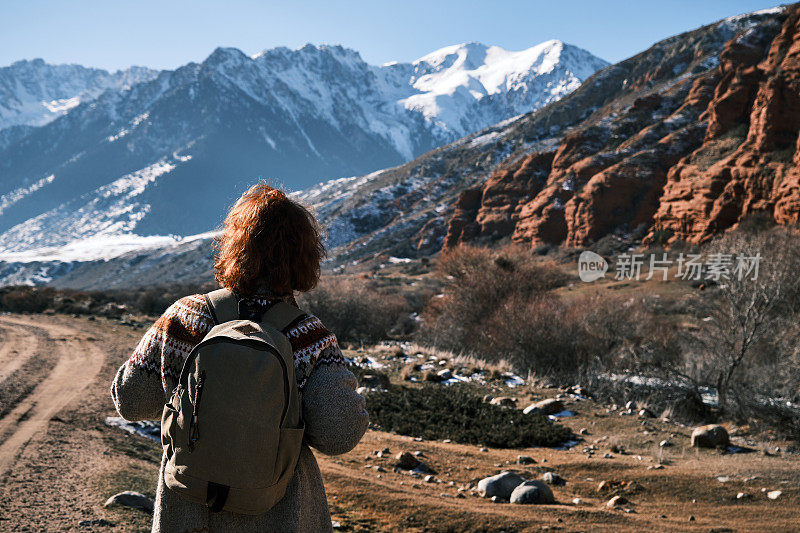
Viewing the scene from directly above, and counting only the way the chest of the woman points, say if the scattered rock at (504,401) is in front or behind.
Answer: in front

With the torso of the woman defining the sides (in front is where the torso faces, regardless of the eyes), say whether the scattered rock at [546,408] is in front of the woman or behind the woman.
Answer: in front

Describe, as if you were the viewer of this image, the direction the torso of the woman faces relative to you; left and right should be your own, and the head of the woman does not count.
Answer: facing away from the viewer

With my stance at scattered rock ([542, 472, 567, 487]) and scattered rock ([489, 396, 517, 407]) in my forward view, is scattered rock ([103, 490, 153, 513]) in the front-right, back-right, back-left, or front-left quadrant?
back-left

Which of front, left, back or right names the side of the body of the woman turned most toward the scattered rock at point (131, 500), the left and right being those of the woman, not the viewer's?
front

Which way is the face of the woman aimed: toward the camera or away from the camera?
away from the camera
